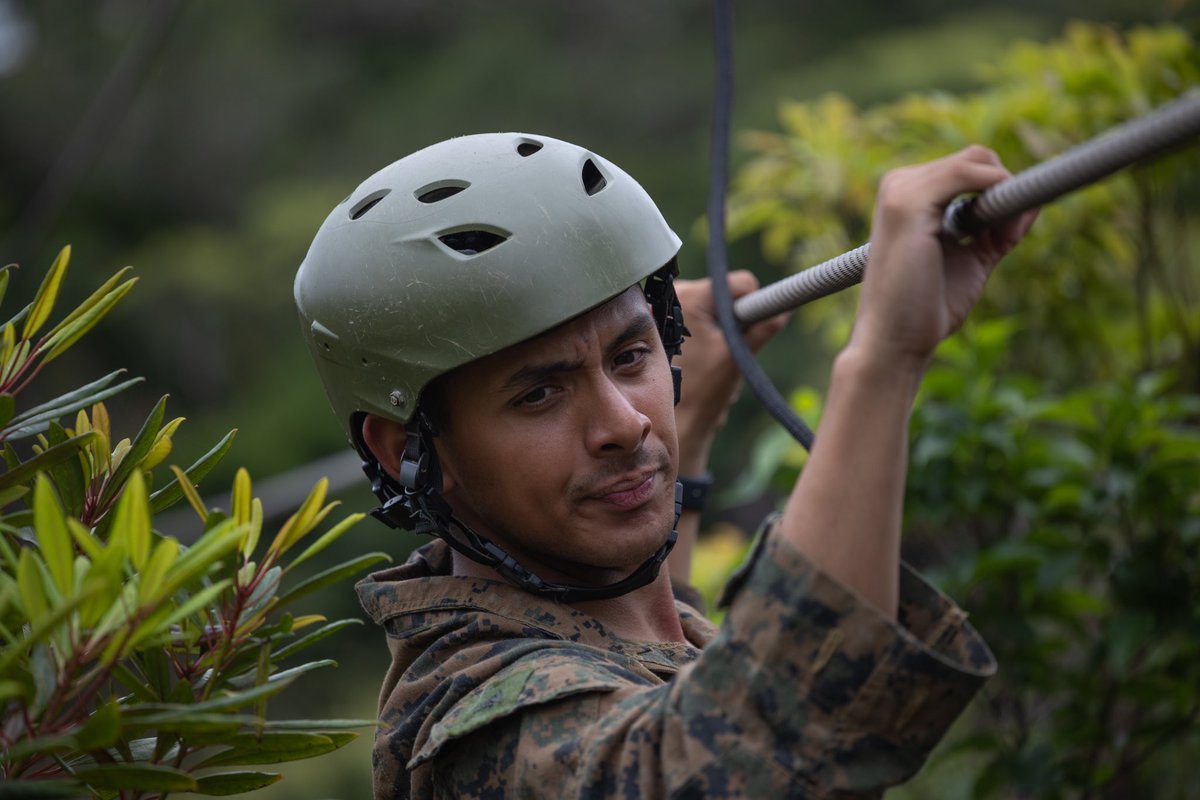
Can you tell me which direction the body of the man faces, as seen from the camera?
to the viewer's right

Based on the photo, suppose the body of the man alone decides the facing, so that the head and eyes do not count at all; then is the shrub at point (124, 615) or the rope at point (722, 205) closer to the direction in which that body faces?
the rope
